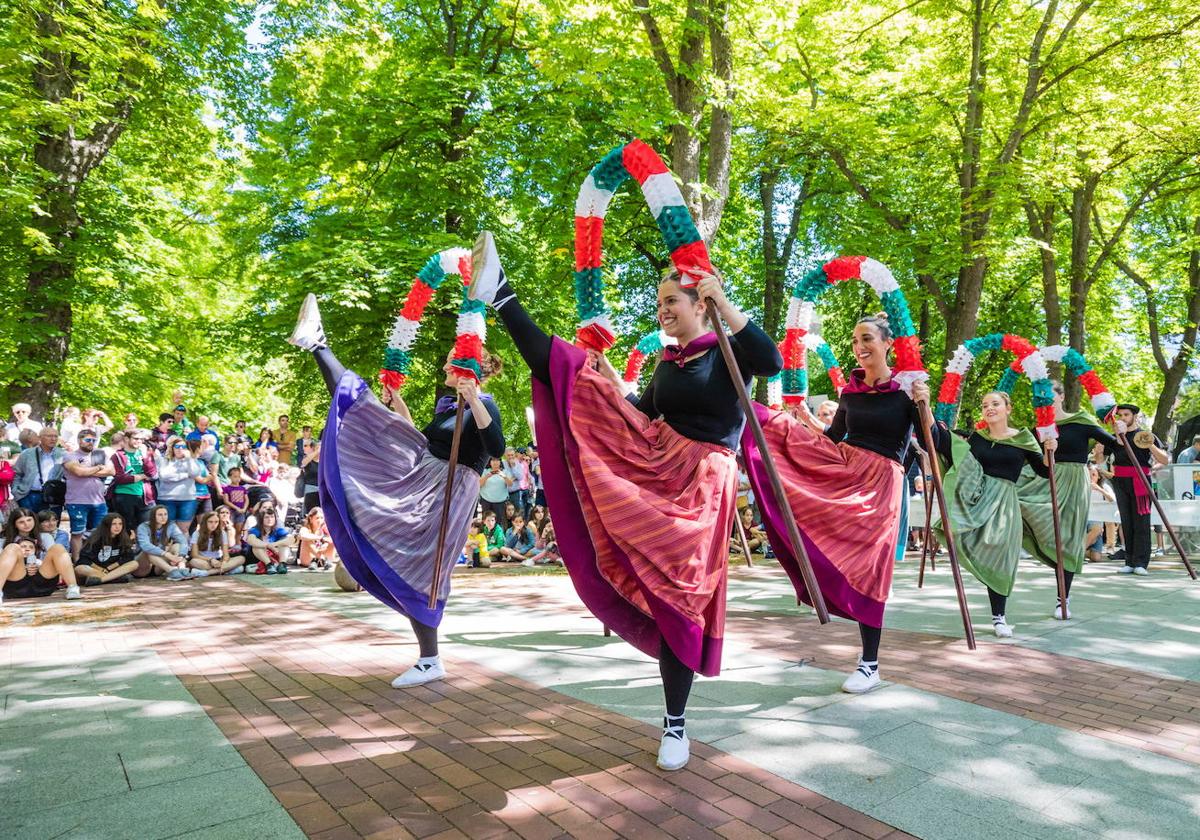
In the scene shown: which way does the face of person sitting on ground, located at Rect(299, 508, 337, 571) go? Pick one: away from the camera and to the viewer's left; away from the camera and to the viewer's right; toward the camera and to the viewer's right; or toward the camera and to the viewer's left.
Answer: toward the camera and to the viewer's right

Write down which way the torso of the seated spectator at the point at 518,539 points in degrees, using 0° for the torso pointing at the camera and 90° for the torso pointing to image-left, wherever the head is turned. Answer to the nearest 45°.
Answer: approximately 0°

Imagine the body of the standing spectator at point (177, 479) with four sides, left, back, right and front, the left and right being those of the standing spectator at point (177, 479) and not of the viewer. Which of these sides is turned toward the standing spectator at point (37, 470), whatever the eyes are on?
right

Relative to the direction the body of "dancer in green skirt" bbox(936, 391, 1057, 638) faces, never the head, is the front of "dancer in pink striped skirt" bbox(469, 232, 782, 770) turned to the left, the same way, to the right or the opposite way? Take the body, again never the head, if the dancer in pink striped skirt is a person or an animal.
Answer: the same way

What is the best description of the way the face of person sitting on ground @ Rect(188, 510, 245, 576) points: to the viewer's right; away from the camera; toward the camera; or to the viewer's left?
toward the camera

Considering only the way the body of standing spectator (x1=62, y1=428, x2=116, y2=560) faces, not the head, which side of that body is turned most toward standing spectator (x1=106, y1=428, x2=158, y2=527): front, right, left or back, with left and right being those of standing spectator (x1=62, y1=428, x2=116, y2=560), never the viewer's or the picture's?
left

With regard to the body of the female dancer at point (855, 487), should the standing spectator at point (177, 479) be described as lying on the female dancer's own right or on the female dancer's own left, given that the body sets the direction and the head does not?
on the female dancer's own right

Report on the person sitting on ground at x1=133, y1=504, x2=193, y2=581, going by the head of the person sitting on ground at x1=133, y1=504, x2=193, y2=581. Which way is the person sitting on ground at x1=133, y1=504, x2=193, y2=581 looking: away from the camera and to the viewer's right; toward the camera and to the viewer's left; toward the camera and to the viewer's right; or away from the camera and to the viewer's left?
toward the camera and to the viewer's right

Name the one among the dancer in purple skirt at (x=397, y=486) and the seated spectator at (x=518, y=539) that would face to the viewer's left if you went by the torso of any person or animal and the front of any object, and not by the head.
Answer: the dancer in purple skirt

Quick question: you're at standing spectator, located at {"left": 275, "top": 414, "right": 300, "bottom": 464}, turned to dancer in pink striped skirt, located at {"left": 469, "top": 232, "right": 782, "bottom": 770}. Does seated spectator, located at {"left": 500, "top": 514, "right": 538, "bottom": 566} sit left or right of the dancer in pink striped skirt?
left

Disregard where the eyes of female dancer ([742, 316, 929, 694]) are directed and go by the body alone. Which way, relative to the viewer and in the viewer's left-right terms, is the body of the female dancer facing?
facing the viewer and to the left of the viewer

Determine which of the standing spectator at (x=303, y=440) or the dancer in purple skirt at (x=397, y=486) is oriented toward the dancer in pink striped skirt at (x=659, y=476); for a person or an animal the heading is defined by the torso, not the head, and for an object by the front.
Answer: the standing spectator

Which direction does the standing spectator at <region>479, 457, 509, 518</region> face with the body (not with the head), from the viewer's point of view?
toward the camera

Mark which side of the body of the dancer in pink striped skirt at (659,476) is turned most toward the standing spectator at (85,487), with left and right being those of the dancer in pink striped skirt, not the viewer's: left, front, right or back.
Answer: right
